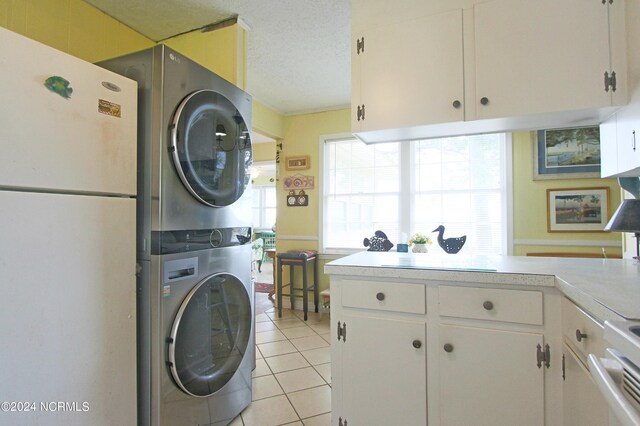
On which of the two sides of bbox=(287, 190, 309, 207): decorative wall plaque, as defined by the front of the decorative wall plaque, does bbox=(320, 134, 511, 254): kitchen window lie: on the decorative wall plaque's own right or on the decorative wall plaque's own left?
on the decorative wall plaque's own left

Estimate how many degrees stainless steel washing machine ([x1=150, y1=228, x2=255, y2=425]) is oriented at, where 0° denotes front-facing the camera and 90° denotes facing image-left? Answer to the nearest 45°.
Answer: approximately 315°

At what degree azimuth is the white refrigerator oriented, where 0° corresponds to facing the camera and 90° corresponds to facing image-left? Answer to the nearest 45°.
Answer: approximately 315°

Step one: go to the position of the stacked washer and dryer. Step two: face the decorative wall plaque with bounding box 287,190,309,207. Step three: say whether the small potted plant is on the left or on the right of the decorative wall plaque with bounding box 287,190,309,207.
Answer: right

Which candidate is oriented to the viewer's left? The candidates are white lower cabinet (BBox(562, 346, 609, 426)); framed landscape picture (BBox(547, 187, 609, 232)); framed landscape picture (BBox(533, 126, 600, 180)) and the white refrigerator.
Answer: the white lower cabinet

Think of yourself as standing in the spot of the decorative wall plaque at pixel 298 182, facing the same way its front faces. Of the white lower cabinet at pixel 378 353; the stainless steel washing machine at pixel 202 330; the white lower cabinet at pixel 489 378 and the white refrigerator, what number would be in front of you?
4

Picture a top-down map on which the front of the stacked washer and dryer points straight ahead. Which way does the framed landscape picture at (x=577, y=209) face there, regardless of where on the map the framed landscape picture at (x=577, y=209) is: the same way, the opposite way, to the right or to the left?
to the right

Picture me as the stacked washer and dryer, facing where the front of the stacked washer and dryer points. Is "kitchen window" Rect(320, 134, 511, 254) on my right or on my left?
on my left

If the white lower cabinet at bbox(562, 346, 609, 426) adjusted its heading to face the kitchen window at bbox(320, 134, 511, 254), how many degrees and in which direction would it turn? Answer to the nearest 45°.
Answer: approximately 45° to its right

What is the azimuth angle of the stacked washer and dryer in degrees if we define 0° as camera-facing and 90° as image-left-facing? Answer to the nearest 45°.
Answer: approximately 315°
